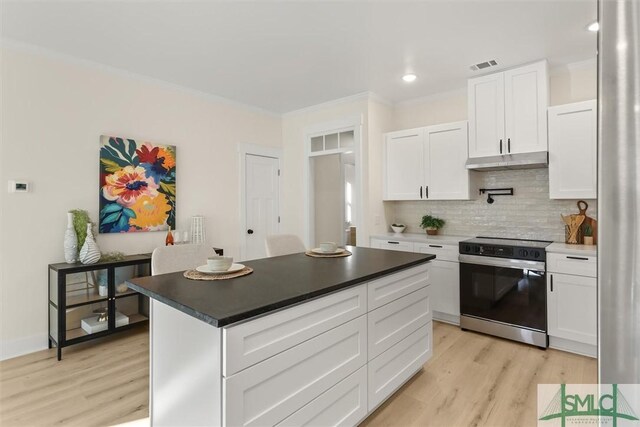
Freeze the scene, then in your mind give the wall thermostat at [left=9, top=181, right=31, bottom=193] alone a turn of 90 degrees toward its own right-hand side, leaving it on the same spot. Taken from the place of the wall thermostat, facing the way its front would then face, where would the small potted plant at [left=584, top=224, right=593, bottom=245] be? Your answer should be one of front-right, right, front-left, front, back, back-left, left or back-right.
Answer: back-left

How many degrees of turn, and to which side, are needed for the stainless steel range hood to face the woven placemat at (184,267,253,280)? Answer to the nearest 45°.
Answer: approximately 45° to its right

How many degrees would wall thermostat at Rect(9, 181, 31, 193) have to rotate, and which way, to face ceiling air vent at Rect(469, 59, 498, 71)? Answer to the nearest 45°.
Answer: approximately 45° to its left

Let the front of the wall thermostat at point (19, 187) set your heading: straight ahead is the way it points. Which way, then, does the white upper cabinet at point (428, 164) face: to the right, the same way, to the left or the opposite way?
to the right

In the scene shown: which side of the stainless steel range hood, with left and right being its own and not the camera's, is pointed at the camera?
front

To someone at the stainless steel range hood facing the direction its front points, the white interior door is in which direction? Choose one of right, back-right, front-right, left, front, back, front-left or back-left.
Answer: right
